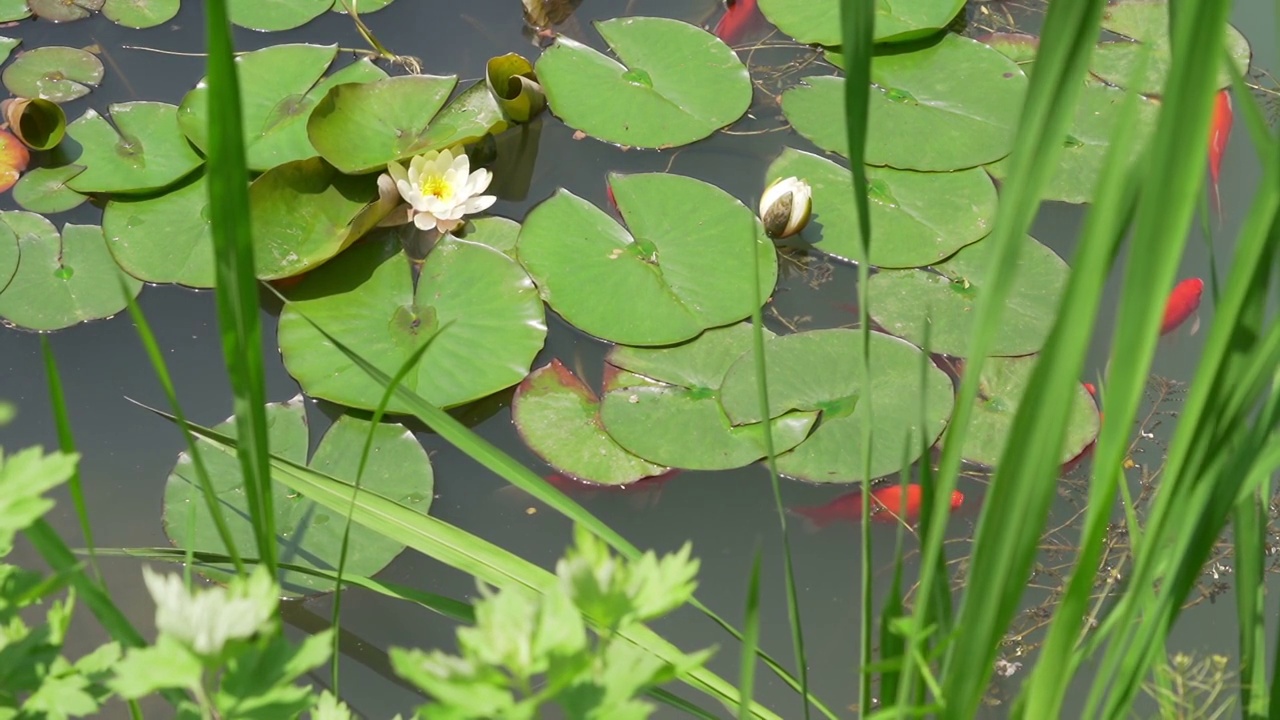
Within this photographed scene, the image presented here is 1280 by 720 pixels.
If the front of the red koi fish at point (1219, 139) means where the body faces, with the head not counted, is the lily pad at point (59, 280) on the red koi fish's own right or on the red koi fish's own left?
on the red koi fish's own left

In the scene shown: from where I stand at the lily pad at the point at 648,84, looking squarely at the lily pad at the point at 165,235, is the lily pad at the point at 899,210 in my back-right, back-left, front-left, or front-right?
back-left

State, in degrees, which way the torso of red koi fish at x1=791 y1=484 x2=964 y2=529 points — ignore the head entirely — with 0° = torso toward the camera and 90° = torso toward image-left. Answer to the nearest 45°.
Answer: approximately 270°

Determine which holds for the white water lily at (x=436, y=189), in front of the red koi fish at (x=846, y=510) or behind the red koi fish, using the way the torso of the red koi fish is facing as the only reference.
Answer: behind

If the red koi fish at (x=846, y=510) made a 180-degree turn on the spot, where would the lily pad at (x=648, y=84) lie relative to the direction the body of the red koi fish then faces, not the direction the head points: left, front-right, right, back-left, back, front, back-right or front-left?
front-right

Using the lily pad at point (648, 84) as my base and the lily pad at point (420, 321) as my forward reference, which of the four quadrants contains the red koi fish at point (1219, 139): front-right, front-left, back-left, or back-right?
back-left

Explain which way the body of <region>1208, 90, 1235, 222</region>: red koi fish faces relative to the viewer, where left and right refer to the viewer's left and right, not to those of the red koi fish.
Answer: facing away from the viewer

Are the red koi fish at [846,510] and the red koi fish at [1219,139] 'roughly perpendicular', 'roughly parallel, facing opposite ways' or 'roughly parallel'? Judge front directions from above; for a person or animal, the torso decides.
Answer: roughly perpendicular

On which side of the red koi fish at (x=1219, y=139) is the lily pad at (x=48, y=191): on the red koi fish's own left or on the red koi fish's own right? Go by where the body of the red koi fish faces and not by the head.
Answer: on the red koi fish's own left
